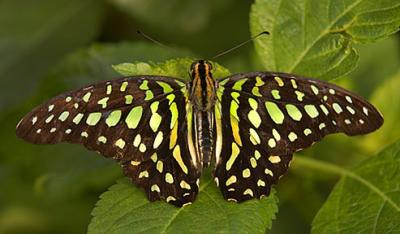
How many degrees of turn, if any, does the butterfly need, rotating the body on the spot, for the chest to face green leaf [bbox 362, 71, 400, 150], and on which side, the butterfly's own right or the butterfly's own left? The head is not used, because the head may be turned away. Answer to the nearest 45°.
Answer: approximately 45° to the butterfly's own right

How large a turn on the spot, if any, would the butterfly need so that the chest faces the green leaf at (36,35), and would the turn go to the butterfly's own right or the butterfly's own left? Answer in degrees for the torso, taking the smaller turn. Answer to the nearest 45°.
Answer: approximately 45° to the butterfly's own left

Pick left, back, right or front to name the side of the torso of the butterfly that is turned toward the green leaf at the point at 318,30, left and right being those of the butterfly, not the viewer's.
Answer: right

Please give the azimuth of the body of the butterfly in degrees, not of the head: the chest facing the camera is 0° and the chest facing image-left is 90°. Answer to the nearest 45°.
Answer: approximately 180°

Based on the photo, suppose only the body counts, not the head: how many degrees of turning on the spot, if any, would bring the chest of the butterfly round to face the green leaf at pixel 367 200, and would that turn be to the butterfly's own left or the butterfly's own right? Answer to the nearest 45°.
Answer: approximately 90° to the butterfly's own right

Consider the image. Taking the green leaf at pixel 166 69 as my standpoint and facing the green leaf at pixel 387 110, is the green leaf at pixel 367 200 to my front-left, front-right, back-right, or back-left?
front-right
